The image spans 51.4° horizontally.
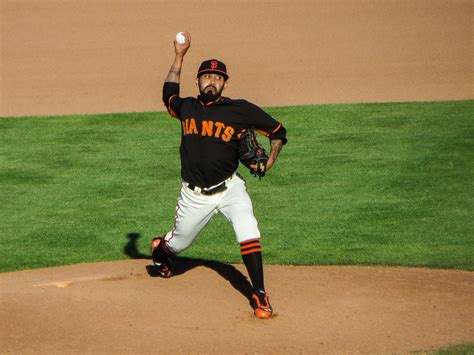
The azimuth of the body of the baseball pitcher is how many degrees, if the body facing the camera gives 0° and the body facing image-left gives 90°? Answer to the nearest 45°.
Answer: approximately 0°
